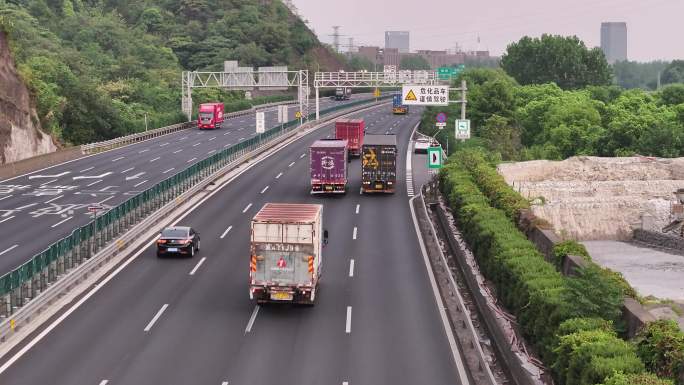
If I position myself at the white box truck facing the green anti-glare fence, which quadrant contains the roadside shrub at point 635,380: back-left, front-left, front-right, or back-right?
back-left

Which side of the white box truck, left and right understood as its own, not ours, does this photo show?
back

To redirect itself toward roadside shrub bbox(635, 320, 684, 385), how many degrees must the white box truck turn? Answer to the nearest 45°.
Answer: approximately 135° to its right

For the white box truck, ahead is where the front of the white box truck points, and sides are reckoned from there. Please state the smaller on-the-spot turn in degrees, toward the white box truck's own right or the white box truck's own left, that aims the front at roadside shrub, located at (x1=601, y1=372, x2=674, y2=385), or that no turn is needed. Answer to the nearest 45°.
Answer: approximately 135° to the white box truck's own right

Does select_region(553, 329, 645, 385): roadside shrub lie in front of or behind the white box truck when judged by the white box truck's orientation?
behind

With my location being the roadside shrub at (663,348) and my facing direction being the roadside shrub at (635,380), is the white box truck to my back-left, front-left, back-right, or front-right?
back-right

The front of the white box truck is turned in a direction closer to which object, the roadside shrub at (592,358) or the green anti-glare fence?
the green anti-glare fence
